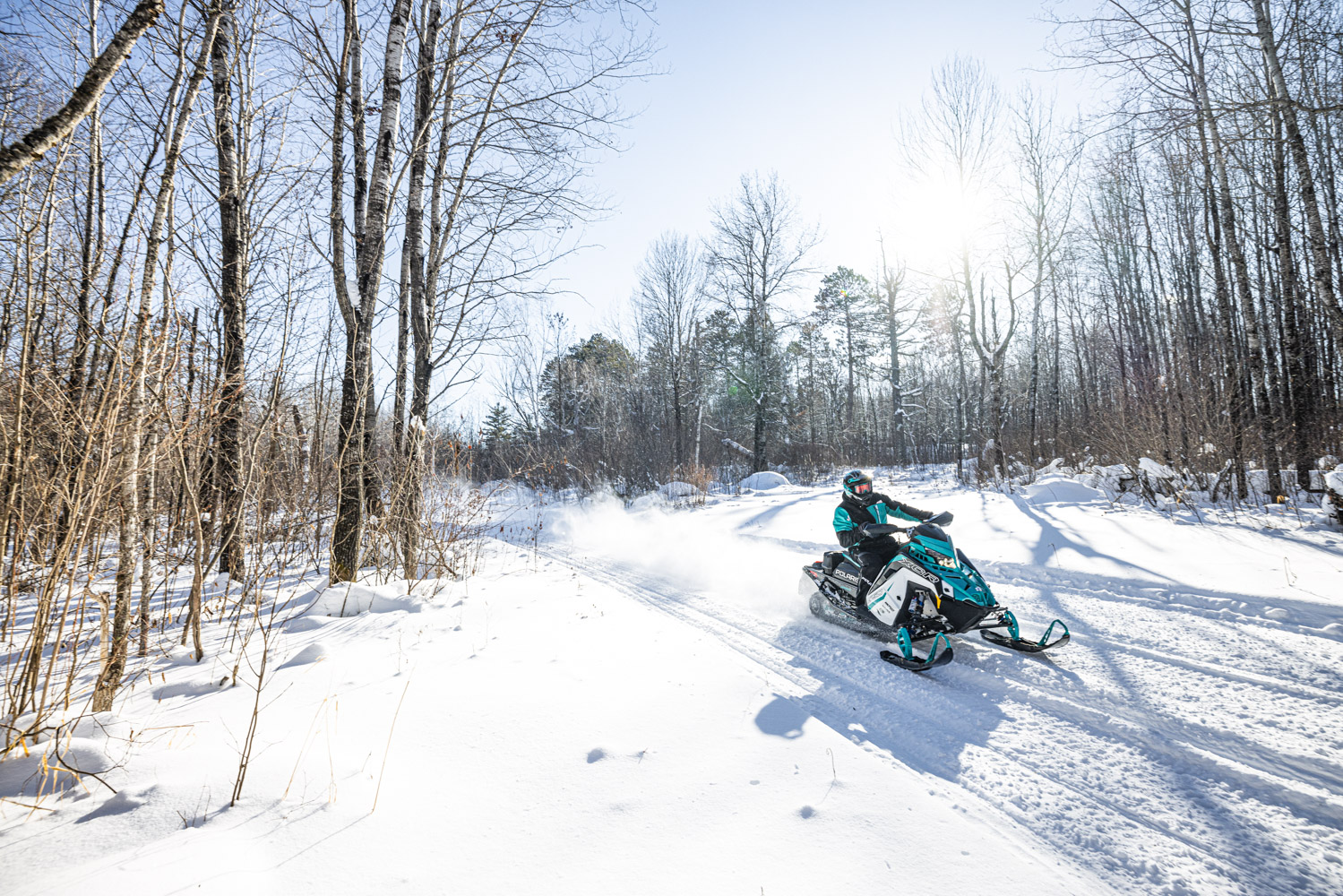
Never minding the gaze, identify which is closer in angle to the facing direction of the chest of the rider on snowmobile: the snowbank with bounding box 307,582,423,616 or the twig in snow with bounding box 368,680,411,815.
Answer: the twig in snow

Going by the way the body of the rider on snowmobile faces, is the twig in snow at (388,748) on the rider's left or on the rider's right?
on the rider's right

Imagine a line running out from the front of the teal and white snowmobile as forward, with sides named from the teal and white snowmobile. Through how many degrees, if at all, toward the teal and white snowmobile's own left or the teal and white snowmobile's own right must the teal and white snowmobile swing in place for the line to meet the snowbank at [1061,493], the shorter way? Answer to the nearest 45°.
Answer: approximately 135° to the teal and white snowmobile's own left

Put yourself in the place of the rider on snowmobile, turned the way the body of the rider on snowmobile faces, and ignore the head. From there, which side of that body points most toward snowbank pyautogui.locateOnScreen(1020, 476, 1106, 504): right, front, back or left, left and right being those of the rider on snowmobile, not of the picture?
left

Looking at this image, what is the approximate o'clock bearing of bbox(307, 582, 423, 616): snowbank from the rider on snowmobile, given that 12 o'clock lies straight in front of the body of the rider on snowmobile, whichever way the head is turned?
The snowbank is roughly at 4 o'clock from the rider on snowmobile.

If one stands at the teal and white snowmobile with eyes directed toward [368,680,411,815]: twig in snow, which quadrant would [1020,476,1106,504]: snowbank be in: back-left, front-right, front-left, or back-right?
back-right

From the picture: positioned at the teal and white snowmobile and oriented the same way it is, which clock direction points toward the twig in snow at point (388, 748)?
The twig in snow is roughly at 3 o'clock from the teal and white snowmobile.

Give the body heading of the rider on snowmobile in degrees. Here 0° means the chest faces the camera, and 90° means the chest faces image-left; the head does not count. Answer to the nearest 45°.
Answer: approximately 315°

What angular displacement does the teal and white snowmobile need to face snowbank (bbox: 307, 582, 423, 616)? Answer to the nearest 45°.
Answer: approximately 135° to its right
